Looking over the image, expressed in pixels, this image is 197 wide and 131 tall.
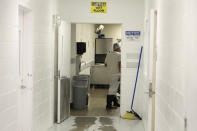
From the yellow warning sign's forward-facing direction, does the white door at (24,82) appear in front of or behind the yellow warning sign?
in front

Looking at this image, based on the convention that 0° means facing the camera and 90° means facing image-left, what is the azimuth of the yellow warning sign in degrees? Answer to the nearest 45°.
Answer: approximately 0°

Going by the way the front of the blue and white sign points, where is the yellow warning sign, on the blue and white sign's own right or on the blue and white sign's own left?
on the blue and white sign's own right

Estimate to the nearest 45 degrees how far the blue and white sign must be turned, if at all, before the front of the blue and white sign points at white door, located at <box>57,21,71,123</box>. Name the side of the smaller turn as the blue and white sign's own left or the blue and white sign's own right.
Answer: approximately 45° to the blue and white sign's own right

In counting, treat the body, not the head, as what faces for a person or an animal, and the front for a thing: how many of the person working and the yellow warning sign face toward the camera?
1

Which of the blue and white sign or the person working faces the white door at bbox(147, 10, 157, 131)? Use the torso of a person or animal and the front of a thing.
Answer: the blue and white sign

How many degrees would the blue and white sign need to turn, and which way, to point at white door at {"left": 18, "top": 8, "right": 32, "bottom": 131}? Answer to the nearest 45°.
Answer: approximately 45° to its right

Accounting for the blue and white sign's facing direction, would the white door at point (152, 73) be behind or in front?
in front

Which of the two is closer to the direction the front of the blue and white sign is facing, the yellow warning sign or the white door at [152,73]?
the white door

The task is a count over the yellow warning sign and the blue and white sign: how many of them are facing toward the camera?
2
